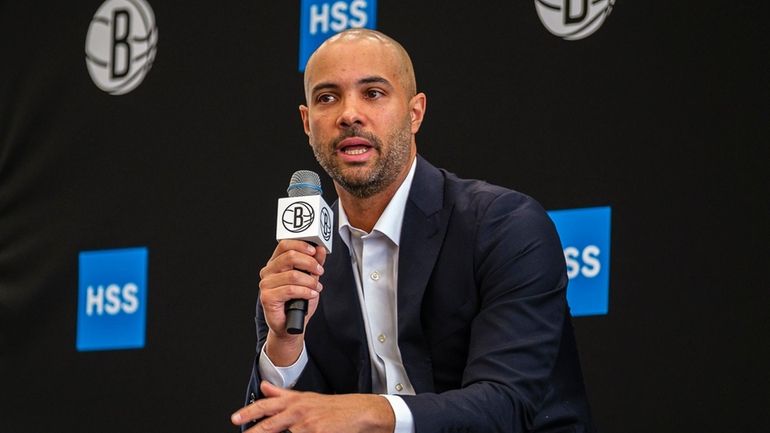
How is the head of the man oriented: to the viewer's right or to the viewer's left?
to the viewer's left

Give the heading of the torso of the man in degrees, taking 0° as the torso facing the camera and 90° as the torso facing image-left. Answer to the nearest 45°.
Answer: approximately 45°
